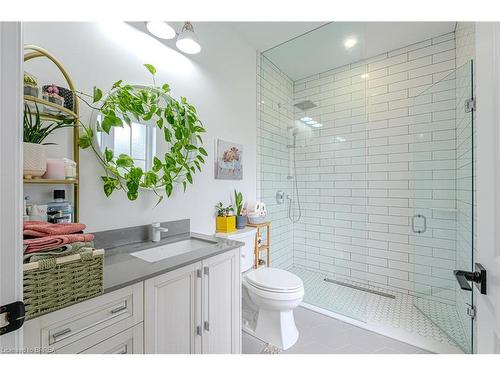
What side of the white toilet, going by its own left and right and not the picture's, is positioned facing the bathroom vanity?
right

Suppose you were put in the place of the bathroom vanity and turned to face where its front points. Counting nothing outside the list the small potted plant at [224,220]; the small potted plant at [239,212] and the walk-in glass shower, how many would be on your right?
0

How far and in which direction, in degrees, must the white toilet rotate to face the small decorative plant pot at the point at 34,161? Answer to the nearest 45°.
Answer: approximately 90° to its right

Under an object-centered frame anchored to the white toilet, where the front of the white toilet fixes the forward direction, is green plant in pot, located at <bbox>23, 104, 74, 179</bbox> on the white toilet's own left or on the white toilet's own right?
on the white toilet's own right

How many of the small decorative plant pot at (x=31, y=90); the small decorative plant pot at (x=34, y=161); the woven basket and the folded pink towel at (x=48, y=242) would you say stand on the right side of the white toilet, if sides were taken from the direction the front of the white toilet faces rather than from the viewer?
4

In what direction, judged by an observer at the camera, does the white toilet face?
facing the viewer and to the right of the viewer

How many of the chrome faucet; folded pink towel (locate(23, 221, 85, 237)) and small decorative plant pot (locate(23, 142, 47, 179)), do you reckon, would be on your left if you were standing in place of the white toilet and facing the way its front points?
0

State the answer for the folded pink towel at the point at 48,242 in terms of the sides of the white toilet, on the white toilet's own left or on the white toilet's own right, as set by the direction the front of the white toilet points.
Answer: on the white toilet's own right

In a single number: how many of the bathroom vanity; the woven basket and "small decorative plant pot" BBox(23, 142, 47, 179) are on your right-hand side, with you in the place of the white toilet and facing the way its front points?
3
